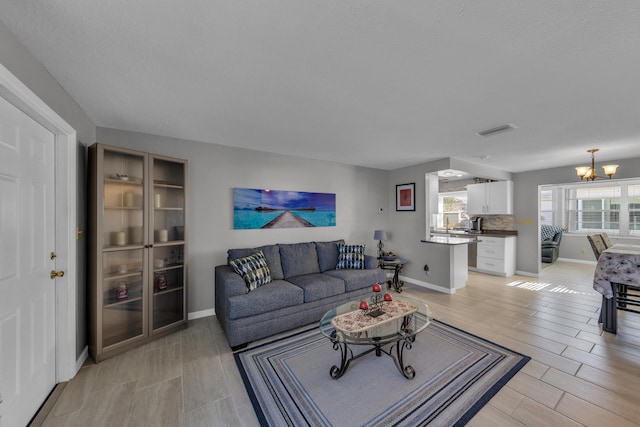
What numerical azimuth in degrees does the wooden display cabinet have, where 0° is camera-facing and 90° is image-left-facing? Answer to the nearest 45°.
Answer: approximately 315°

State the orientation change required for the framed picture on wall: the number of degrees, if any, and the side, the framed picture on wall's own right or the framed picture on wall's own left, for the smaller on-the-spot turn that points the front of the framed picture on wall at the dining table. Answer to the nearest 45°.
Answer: approximately 90° to the framed picture on wall's own left

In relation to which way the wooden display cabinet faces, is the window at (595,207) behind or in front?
in front

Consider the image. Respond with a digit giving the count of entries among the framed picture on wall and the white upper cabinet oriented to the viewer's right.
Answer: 0

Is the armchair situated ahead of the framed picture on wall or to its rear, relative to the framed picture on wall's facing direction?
to the rear

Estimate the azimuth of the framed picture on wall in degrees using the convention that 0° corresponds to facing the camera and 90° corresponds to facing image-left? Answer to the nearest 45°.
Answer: approximately 45°

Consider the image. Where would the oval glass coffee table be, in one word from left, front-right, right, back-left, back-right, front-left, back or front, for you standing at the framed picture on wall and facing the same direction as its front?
front-left

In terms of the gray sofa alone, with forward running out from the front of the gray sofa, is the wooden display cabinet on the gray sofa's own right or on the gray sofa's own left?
on the gray sofa's own right

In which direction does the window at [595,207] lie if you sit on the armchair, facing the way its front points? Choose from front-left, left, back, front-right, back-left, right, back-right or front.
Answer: back

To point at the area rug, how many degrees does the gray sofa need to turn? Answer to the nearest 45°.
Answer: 0° — it already faces it

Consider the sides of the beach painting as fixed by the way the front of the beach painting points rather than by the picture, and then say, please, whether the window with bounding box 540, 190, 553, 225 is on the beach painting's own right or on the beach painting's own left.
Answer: on the beach painting's own left

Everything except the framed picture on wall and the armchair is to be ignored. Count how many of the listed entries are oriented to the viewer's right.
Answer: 0
